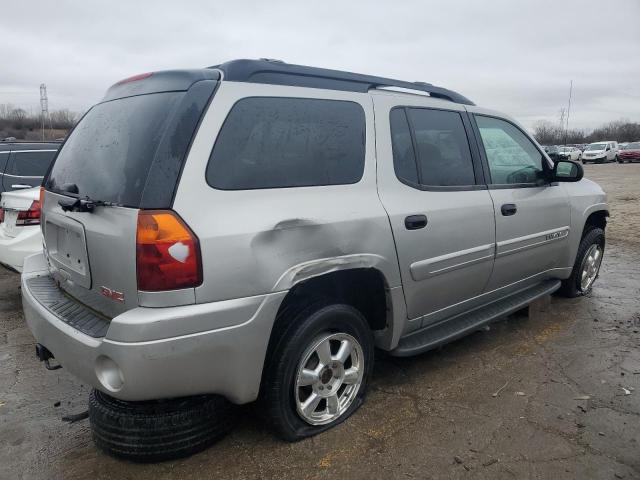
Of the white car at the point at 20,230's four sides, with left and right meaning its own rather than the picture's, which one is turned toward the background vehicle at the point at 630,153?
front

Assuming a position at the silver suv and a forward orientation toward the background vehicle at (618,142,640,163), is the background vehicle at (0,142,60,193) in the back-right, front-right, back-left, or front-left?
front-left

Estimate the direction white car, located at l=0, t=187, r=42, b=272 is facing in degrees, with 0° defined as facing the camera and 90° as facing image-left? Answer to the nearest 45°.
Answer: approximately 225°

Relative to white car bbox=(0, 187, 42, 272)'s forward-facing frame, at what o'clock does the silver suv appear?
The silver suv is roughly at 4 o'clock from the white car.

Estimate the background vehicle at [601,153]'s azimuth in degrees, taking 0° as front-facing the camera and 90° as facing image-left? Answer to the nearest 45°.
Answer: approximately 45°

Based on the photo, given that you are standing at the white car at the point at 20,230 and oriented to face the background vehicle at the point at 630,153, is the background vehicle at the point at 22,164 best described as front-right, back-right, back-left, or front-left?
front-left

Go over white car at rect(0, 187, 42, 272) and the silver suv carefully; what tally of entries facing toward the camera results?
0

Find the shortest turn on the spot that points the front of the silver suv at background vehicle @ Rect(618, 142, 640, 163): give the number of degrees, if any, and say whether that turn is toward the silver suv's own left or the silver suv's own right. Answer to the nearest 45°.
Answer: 0° — it already faces it

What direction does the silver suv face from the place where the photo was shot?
facing away from the viewer and to the right of the viewer

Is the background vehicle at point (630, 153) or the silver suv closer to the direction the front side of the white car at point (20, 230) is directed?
the background vehicle

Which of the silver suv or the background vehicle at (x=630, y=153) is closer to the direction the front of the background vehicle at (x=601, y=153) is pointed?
the silver suv

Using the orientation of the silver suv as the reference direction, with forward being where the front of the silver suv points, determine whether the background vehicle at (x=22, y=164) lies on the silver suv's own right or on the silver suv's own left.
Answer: on the silver suv's own left
